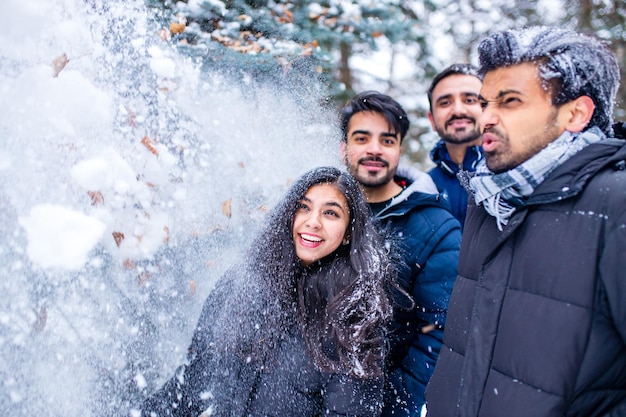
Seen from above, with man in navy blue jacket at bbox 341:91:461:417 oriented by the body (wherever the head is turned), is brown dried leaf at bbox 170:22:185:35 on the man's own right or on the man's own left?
on the man's own right

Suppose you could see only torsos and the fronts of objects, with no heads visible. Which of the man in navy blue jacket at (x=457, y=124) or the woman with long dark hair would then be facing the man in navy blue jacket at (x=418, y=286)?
the man in navy blue jacket at (x=457, y=124)

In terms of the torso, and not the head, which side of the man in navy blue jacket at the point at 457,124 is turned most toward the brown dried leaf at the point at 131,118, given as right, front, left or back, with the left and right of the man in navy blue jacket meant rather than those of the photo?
right

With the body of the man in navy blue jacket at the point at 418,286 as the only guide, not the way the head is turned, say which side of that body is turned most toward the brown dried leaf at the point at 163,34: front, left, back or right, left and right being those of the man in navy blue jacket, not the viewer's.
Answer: right

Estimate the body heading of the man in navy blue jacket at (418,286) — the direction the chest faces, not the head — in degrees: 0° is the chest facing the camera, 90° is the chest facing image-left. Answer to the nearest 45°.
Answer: approximately 45°

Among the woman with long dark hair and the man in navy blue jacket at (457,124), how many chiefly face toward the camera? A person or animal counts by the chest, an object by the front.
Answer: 2

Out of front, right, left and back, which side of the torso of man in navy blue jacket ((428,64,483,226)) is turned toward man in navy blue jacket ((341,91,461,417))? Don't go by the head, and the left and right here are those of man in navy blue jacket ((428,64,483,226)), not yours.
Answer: front

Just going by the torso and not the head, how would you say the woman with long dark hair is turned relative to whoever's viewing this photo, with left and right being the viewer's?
facing the viewer

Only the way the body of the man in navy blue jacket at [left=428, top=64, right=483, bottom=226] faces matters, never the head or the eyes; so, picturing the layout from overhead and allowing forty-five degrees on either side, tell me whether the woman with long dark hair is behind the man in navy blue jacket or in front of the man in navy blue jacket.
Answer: in front

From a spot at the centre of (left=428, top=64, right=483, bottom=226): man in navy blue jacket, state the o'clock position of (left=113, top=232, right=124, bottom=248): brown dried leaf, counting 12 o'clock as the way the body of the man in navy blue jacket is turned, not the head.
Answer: The brown dried leaf is roughly at 2 o'clock from the man in navy blue jacket.

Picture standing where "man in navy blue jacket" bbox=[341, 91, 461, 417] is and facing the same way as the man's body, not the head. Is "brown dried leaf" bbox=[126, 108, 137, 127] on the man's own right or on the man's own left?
on the man's own right
